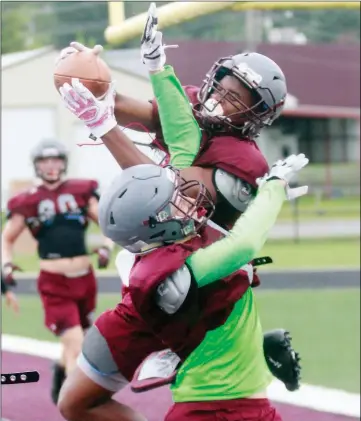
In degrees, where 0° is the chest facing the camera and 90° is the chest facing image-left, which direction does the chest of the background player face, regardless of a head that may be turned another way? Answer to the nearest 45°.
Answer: approximately 0°

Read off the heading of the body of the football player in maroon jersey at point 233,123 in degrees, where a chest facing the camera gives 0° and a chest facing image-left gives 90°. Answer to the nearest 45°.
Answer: approximately 45°

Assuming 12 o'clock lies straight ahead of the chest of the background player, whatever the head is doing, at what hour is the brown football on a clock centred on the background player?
The brown football is roughly at 12 o'clock from the background player.
